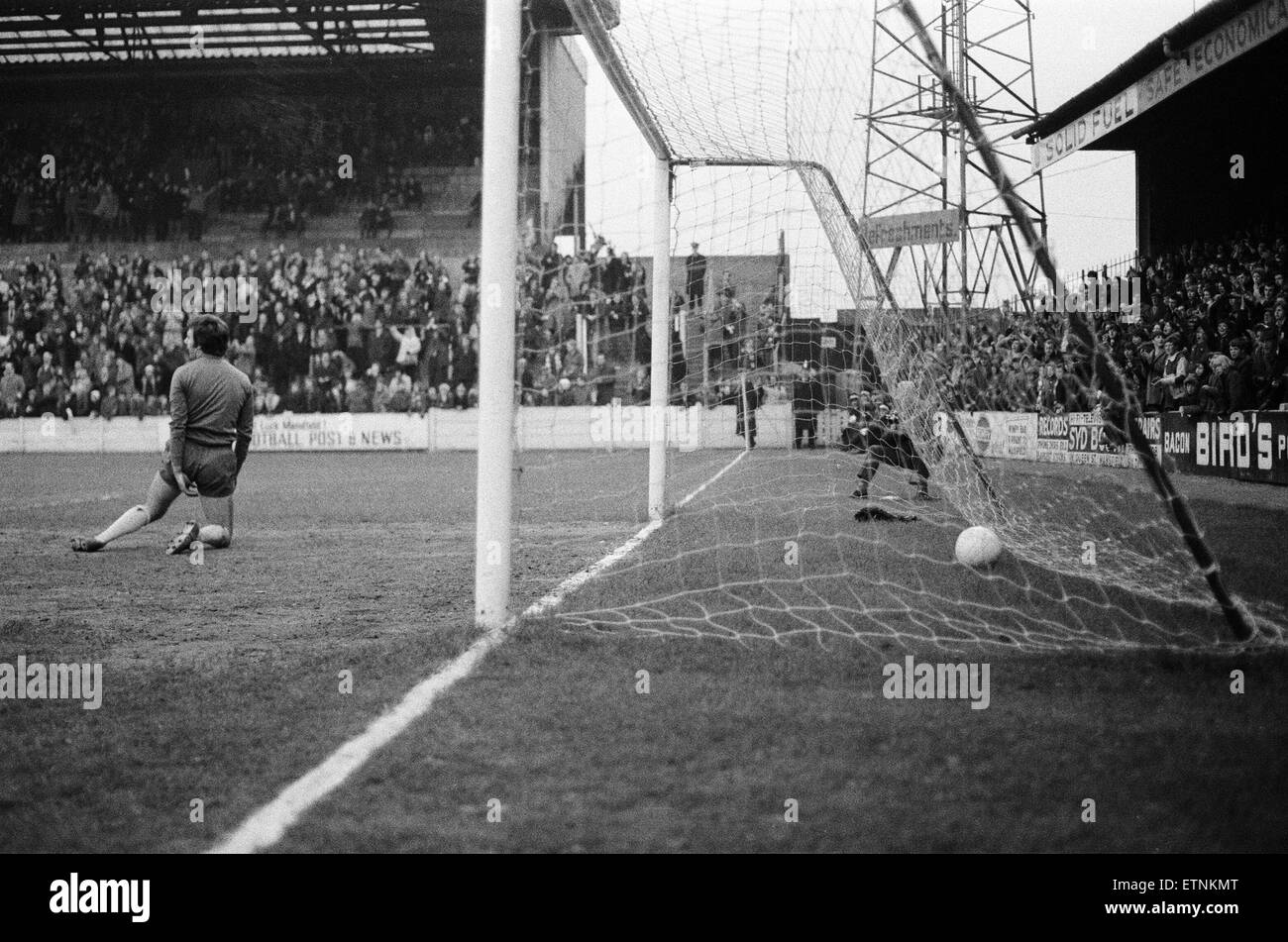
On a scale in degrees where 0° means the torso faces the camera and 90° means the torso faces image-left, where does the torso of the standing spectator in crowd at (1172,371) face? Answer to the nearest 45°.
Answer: approximately 45°

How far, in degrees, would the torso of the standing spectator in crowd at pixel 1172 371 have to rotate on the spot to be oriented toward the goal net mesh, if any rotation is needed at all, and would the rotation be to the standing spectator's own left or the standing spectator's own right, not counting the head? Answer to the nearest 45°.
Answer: approximately 45° to the standing spectator's own left

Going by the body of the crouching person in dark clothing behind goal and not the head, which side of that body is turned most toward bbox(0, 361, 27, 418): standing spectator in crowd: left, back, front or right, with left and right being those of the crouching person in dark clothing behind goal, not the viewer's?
right

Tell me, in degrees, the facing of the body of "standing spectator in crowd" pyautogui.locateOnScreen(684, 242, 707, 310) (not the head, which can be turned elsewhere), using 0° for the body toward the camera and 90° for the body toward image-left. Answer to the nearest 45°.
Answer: approximately 0°

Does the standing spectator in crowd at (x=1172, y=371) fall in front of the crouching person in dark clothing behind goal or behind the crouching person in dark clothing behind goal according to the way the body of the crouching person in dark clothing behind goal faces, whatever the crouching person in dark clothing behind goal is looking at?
behind

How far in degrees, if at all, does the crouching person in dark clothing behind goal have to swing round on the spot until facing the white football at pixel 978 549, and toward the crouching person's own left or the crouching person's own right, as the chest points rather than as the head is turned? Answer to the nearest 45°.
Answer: approximately 45° to the crouching person's own left

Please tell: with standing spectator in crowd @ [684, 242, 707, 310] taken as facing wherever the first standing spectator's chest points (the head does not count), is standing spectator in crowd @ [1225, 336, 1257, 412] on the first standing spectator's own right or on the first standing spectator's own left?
on the first standing spectator's own left
